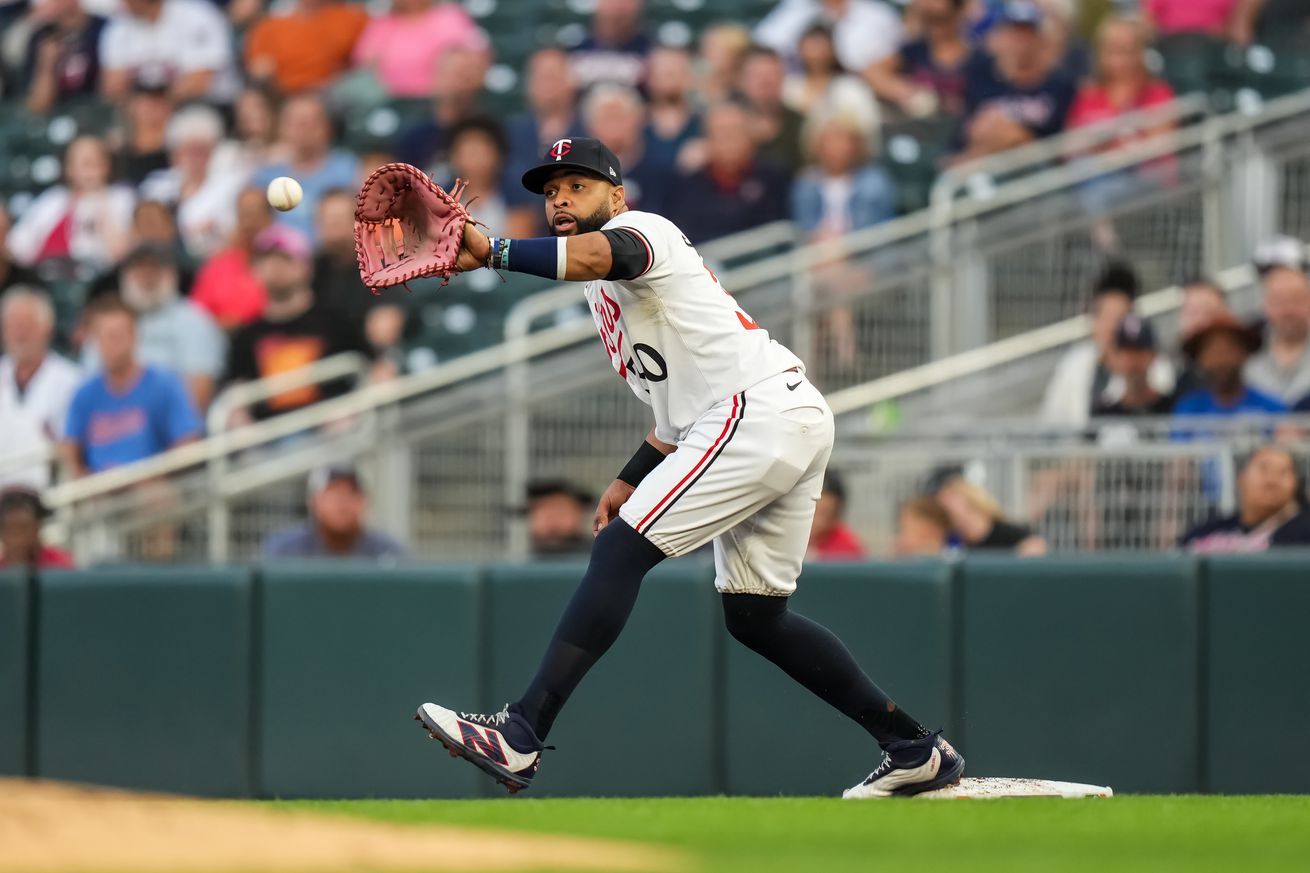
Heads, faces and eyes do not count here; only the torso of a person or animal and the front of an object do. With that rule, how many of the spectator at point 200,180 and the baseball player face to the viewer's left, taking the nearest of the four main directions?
1

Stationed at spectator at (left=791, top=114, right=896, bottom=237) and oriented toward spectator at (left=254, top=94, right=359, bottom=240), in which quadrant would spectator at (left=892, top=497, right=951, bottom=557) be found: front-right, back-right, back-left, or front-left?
back-left

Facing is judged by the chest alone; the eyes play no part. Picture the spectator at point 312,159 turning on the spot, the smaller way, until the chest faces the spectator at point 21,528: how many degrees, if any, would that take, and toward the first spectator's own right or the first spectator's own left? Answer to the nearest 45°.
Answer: approximately 45° to the first spectator's own right

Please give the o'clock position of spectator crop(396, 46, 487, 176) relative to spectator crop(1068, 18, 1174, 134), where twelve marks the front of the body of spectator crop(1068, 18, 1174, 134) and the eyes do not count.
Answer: spectator crop(396, 46, 487, 176) is roughly at 3 o'clock from spectator crop(1068, 18, 1174, 134).

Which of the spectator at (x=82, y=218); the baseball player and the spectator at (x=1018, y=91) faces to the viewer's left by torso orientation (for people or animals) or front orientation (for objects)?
the baseball player

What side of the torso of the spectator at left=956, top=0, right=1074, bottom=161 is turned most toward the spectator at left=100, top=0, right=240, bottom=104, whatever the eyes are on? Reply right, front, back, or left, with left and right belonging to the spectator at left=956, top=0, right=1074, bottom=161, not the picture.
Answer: right

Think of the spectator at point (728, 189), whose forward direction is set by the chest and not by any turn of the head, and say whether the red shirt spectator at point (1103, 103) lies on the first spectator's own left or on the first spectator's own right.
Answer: on the first spectator's own left
